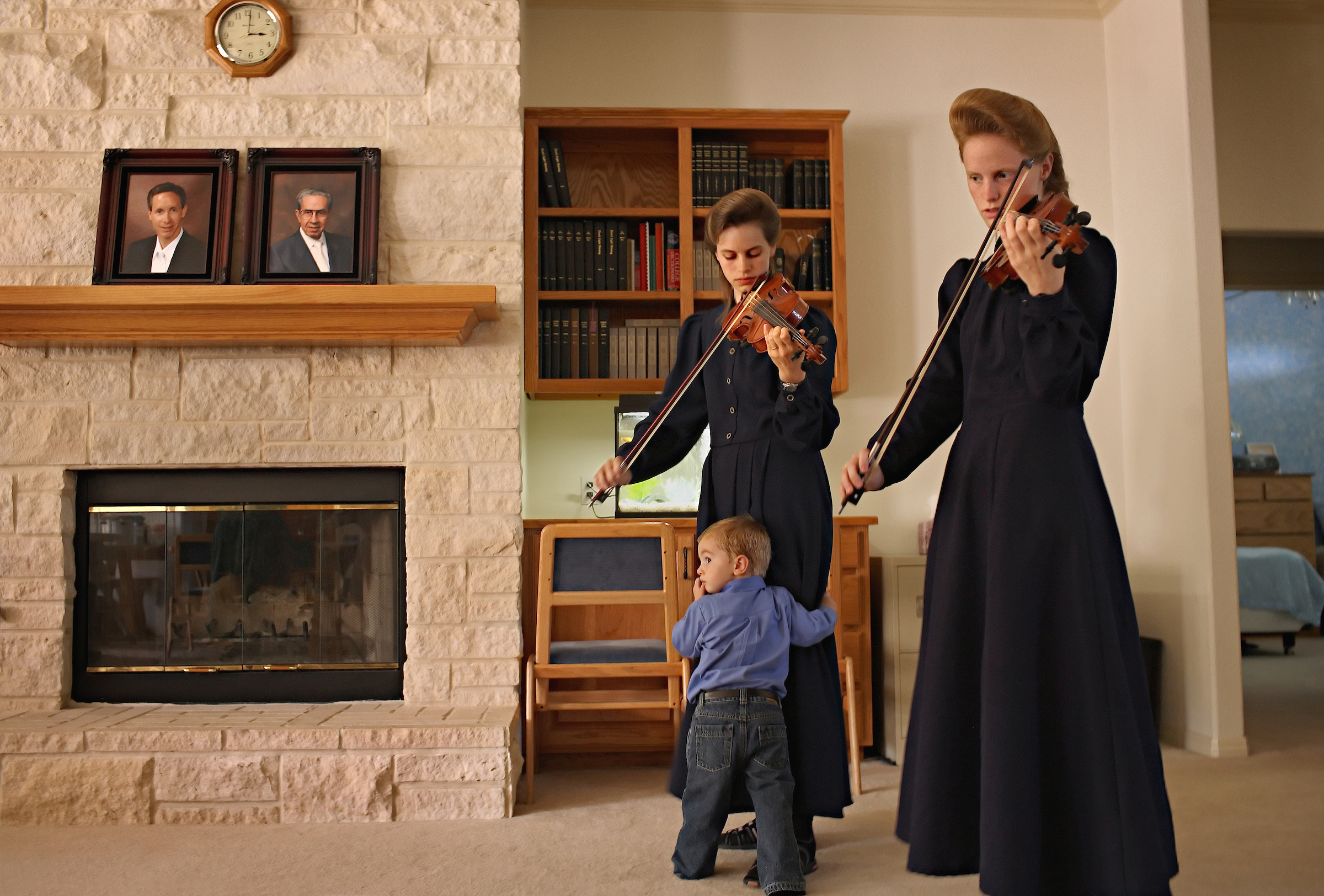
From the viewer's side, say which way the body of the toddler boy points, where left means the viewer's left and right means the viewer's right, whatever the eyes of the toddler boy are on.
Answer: facing away from the viewer

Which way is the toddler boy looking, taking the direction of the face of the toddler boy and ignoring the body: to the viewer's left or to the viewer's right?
to the viewer's left

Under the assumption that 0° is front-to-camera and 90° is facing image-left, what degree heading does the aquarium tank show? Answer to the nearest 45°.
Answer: approximately 0°
